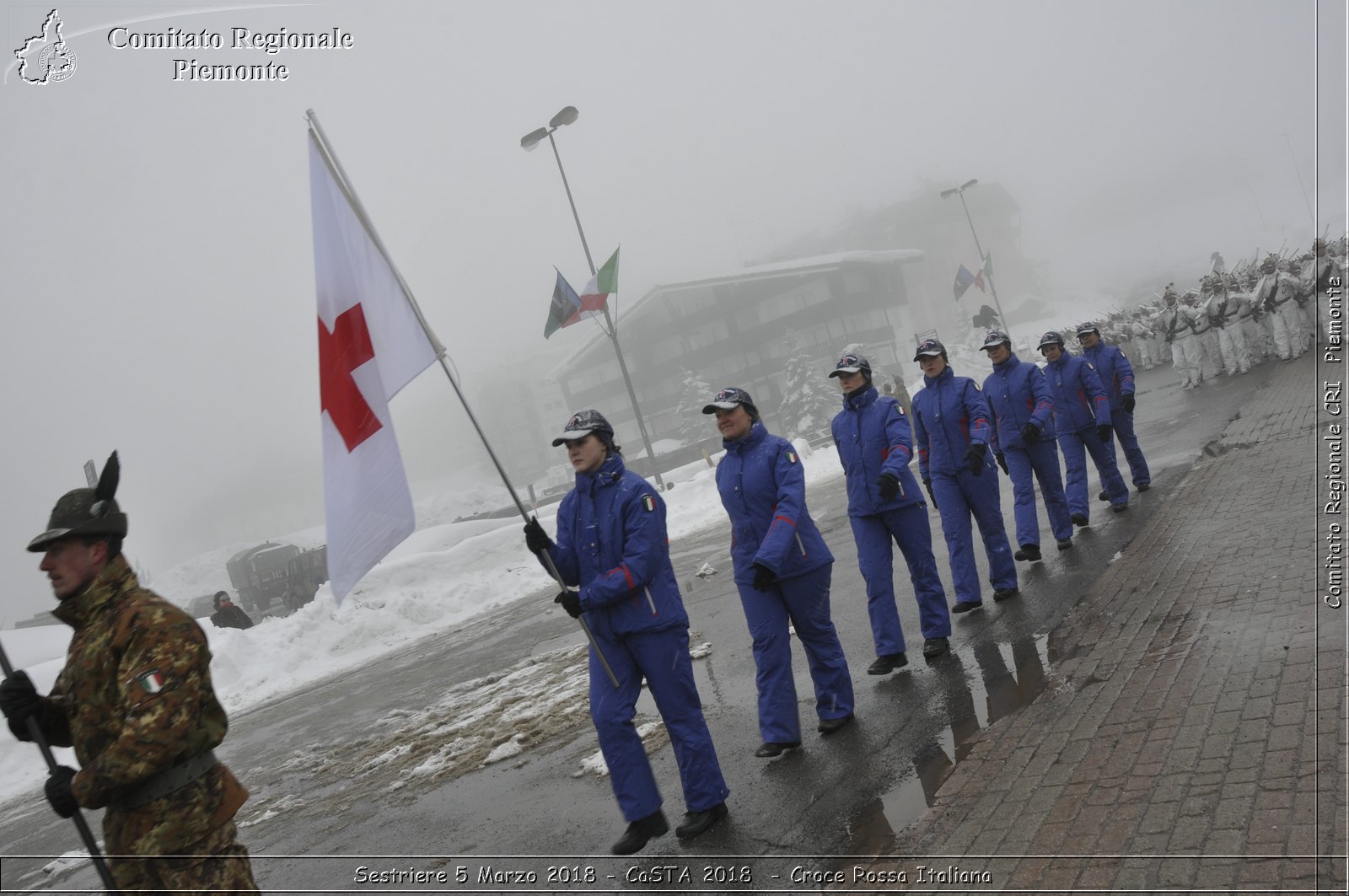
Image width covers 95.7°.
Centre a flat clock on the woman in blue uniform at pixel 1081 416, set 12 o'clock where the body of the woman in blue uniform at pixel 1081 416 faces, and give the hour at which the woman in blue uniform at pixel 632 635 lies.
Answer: the woman in blue uniform at pixel 632 635 is roughly at 11 o'clock from the woman in blue uniform at pixel 1081 416.

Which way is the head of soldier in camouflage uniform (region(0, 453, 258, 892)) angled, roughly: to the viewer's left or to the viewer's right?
to the viewer's left

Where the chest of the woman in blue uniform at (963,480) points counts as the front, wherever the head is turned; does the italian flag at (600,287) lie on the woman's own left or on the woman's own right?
on the woman's own right

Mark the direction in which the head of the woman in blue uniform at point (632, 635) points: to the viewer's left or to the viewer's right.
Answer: to the viewer's left

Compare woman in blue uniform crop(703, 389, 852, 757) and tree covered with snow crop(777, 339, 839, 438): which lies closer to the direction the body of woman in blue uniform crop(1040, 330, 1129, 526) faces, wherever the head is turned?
the woman in blue uniform

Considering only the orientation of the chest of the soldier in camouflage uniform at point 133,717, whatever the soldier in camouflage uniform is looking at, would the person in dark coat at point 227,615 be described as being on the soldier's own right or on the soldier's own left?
on the soldier's own right

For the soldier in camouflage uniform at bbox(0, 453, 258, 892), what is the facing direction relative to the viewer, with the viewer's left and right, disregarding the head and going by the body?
facing to the left of the viewer

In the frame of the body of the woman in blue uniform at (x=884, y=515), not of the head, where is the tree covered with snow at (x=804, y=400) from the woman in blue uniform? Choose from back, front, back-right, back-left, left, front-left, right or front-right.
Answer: back-right
